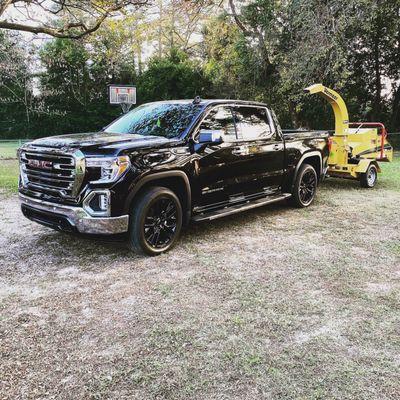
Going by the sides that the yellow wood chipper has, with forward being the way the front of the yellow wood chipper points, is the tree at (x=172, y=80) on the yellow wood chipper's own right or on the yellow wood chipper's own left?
on the yellow wood chipper's own right

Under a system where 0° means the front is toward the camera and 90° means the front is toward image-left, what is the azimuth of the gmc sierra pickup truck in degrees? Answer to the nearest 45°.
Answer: approximately 45°

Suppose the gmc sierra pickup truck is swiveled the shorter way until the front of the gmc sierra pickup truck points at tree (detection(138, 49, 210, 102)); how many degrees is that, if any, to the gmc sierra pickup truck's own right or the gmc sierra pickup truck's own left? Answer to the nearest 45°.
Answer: approximately 135° to the gmc sierra pickup truck's own right

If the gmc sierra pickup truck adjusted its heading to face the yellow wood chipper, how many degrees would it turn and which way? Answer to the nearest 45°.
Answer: approximately 180°

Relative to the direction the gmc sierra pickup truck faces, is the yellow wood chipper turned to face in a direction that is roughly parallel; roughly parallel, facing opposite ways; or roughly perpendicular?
roughly parallel

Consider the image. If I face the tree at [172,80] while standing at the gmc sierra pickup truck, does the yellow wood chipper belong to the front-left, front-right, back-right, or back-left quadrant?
front-right

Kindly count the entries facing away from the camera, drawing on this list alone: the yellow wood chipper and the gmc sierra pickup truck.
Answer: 0

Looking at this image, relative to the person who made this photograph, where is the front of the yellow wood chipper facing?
facing the viewer and to the left of the viewer

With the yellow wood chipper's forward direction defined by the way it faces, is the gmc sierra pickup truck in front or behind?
in front
